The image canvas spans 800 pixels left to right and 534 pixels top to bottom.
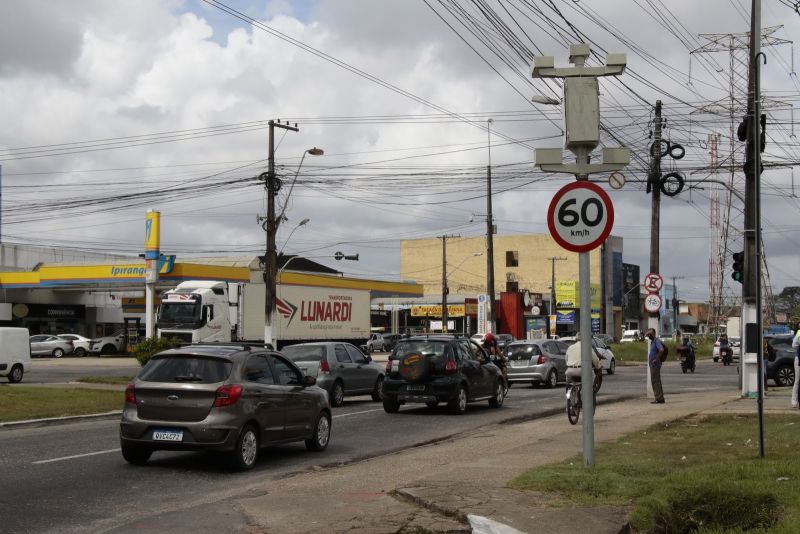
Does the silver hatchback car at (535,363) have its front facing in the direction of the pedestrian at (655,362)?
no

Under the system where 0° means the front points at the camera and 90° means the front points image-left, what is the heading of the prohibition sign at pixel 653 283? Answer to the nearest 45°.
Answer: approximately 0°

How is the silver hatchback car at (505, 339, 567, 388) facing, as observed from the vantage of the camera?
facing away from the viewer and to the right of the viewer

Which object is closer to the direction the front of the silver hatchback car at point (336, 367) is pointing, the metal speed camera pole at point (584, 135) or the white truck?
the white truck

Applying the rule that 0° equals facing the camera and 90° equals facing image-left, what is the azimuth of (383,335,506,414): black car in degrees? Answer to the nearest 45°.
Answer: approximately 225°

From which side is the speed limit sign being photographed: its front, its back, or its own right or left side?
front

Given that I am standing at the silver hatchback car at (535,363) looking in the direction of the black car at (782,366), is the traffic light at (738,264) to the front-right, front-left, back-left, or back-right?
front-right

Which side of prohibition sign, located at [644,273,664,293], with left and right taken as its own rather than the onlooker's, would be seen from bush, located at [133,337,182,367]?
right

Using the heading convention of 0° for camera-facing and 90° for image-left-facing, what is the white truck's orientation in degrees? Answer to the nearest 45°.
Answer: approximately 45°

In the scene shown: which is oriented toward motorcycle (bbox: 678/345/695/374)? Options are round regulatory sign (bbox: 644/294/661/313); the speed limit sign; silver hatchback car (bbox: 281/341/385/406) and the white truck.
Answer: the silver hatchback car

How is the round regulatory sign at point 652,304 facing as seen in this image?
toward the camera

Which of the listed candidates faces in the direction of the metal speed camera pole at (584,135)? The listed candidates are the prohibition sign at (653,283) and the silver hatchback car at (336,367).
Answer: the prohibition sign

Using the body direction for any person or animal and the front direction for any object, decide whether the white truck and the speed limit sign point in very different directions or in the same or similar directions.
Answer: same or similar directions

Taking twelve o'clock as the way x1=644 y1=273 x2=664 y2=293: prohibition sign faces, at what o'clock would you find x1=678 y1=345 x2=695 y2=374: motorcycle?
The motorcycle is roughly at 6 o'clock from the prohibition sign.

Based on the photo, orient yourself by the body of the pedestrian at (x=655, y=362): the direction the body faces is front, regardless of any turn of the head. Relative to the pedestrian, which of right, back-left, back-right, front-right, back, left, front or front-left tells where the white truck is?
front-right

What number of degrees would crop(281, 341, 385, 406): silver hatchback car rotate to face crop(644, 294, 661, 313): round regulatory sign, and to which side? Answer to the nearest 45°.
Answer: approximately 45° to its right
